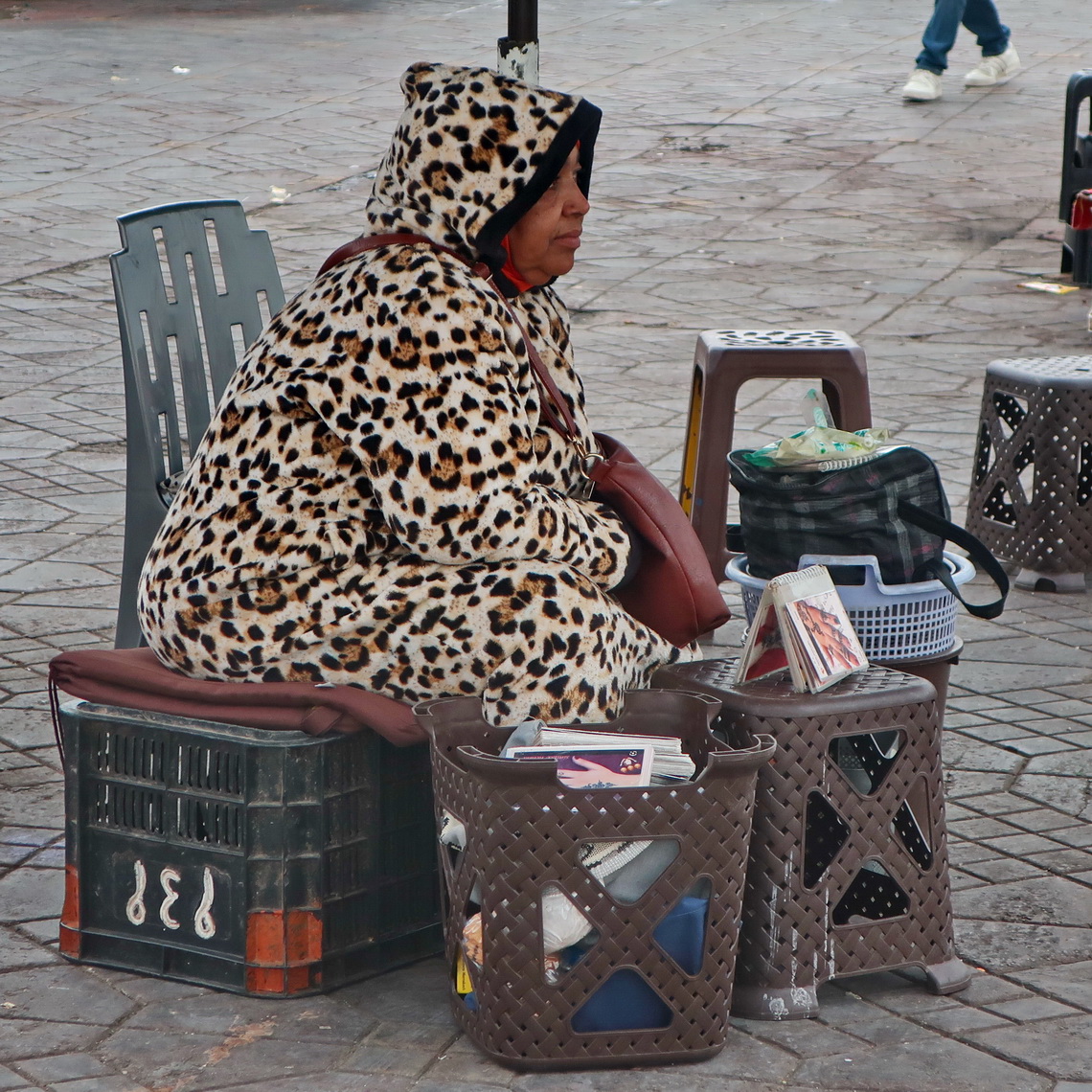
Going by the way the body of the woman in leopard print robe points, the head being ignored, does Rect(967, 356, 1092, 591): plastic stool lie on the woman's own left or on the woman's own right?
on the woman's own left

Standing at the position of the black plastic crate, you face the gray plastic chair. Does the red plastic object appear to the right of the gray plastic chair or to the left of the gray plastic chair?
right

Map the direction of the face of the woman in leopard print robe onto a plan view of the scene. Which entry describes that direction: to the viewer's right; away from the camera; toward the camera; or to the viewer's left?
to the viewer's right

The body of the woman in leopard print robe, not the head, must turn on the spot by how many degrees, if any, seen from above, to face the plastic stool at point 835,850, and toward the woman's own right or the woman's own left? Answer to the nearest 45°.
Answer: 0° — they already face it

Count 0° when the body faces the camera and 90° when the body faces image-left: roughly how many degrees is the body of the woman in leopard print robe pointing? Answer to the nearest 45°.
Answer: approximately 270°
